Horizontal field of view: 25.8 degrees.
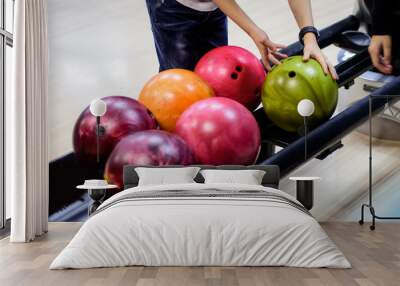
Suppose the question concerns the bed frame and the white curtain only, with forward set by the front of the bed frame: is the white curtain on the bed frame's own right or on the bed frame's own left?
on the bed frame's own right

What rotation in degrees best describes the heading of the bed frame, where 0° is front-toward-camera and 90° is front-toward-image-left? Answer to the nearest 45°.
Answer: approximately 0°
